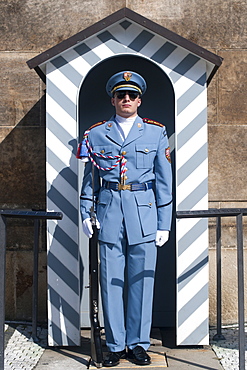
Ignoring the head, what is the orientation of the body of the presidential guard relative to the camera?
toward the camera

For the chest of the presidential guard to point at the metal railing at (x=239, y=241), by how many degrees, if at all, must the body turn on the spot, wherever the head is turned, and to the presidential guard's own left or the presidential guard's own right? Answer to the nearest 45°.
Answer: approximately 45° to the presidential guard's own left
